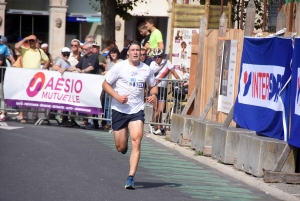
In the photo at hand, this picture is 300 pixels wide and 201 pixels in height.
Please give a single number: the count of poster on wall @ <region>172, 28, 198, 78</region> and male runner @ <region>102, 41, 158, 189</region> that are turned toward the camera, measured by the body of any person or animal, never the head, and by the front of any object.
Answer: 2

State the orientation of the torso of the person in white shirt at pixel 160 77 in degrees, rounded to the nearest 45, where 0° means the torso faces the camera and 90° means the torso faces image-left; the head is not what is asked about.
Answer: approximately 45°

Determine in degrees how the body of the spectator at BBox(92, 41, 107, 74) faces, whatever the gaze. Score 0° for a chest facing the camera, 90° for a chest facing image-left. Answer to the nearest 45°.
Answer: approximately 45°

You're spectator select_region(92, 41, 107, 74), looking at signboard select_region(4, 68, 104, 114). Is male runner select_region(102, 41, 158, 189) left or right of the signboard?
left

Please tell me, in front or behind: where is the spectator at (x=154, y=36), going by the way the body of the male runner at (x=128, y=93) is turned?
behind

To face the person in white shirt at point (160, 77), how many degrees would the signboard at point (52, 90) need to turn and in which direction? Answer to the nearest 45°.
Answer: approximately 90° to its left

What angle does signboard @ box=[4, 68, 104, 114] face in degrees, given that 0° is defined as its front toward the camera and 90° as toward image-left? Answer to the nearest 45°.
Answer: approximately 0°

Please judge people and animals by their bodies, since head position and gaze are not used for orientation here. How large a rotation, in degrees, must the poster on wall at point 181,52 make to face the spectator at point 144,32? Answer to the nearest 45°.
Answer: approximately 45° to its right
